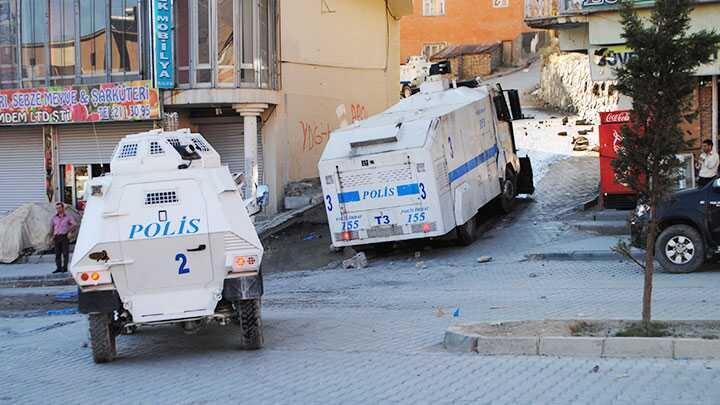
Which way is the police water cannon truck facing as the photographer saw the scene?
facing away from the viewer and to the right of the viewer

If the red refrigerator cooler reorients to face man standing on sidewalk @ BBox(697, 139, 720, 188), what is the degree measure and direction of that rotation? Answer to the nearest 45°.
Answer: approximately 45° to its left

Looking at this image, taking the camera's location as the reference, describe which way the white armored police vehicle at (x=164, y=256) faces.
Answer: facing away from the viewer

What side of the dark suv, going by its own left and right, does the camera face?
left

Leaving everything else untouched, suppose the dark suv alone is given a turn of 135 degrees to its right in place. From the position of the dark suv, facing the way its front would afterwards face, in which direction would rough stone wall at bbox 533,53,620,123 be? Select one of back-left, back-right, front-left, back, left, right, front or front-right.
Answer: front-left

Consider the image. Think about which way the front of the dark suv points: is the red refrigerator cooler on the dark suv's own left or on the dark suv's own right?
on the dark suv's own right

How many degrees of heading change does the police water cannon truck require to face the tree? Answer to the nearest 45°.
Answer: approximately 135° to its right

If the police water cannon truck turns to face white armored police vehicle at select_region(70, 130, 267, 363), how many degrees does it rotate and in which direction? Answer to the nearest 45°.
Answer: approximately 135° to its right

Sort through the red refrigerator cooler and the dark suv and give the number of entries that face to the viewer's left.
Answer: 1
